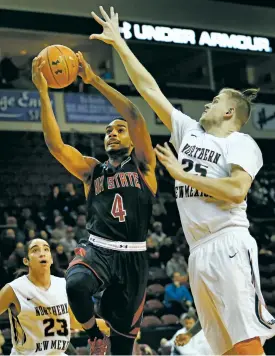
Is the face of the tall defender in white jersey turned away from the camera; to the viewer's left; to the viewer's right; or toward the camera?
to the viewer's left

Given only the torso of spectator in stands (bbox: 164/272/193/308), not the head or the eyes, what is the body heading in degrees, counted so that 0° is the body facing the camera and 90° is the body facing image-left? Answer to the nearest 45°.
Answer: approximately 0°

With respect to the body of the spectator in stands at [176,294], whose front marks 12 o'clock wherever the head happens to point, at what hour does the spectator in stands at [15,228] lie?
the spectator in stands at [15,228] is roughly at 3 o'clock from the spectator in stands at [176,294].

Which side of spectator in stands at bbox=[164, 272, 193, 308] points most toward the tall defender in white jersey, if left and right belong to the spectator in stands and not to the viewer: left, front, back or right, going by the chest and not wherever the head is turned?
front

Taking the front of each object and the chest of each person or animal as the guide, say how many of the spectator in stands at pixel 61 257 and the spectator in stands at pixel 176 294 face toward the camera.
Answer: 2

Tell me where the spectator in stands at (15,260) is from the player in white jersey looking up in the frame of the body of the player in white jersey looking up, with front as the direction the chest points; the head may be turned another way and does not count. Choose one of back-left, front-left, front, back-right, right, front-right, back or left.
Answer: back-left

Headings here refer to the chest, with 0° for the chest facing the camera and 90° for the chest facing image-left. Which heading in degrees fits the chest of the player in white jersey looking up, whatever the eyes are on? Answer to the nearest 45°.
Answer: approximately 315°

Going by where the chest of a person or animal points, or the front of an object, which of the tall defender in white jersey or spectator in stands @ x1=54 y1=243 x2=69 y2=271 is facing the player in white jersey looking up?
the spectator in stands

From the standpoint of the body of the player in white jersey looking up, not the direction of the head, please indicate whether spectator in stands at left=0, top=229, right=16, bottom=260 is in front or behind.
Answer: behind

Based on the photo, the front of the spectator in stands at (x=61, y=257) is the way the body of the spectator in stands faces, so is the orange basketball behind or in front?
in front

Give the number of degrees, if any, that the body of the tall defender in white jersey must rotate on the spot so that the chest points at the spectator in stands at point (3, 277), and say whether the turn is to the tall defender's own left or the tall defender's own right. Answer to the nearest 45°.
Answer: approximately 90° to the tall defender's own right

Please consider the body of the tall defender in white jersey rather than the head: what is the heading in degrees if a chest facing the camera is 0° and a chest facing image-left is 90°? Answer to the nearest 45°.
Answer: approximately 45°

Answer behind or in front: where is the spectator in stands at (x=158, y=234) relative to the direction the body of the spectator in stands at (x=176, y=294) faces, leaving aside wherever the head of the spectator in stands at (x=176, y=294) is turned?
behind

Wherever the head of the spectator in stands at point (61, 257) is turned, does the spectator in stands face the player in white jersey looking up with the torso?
yes
